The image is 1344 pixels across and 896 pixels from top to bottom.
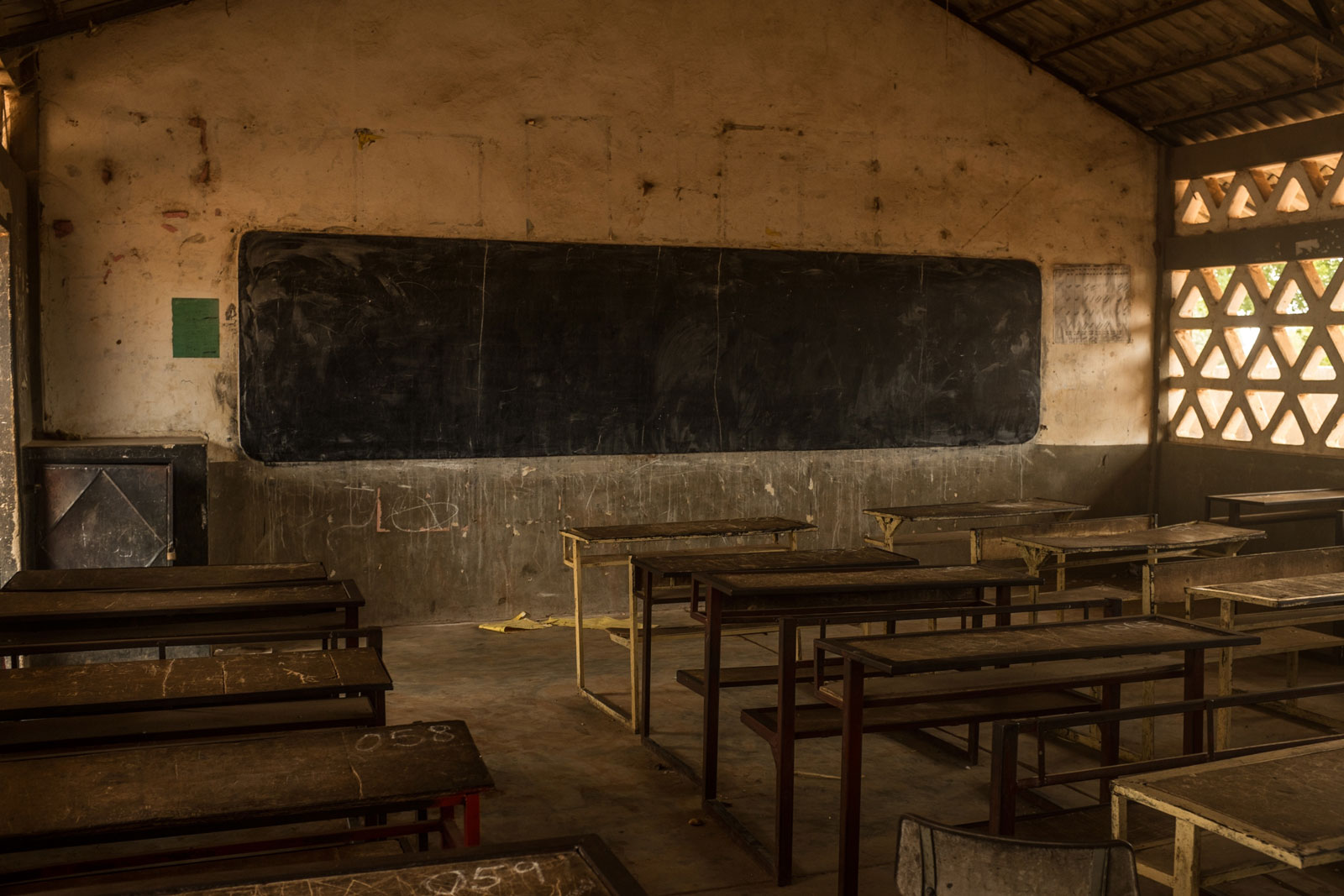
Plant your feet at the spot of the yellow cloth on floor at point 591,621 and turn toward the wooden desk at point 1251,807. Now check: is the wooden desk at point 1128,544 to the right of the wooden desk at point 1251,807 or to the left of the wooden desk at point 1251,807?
left

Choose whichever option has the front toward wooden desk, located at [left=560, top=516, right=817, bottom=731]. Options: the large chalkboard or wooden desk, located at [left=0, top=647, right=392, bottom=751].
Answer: the large chalkboard

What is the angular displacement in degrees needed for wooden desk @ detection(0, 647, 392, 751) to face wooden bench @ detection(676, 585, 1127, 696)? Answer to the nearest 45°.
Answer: approximately 90° to its left

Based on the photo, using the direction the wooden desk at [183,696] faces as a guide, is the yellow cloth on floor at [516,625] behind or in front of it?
in front

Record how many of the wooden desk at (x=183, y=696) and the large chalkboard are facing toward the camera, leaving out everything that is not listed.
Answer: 2

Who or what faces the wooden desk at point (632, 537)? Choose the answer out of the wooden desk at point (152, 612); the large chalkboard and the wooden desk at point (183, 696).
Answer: the large chalkboard

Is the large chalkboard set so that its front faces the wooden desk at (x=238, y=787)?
yes

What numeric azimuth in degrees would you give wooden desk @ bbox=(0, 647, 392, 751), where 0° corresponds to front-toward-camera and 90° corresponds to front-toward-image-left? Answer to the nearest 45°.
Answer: approximately 0°

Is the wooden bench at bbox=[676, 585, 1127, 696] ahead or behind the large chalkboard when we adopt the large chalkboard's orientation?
ahead
